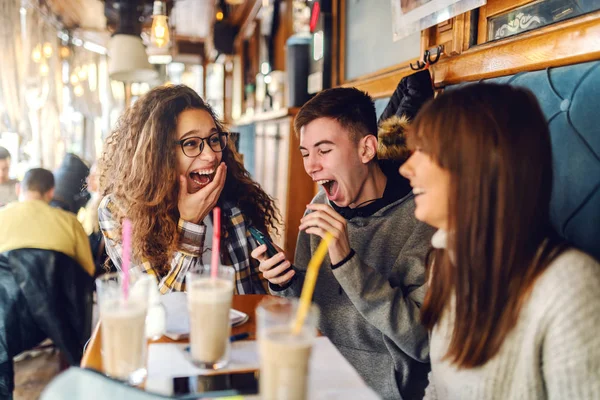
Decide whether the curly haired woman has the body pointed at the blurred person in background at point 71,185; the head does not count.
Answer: no

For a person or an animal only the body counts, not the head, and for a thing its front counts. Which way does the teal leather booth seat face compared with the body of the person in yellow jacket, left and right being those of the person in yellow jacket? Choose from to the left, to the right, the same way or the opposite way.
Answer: to the left

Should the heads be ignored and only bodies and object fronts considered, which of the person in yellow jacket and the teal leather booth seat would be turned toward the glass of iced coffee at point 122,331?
the teal leather booth seat

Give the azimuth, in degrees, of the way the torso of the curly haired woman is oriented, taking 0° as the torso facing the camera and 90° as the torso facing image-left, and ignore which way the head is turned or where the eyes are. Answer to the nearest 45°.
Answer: approximately 315°

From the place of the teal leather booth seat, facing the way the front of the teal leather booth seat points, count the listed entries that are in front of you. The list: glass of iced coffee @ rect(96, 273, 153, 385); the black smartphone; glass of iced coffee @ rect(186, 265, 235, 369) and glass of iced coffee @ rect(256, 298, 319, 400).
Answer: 4

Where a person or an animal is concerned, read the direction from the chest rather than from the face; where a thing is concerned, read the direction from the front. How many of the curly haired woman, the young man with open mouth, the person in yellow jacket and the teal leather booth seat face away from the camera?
1

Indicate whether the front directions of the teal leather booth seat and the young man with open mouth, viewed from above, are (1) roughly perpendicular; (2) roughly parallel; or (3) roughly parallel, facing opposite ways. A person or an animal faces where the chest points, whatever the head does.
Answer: roughly parallel

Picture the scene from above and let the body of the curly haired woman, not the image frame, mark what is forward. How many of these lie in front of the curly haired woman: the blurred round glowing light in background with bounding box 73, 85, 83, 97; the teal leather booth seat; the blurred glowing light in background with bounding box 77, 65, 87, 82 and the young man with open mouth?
2

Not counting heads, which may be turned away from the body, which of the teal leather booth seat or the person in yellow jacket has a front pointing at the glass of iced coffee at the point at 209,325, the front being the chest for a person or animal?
the teal leather booth seat

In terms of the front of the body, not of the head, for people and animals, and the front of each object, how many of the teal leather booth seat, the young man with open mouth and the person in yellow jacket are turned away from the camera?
1

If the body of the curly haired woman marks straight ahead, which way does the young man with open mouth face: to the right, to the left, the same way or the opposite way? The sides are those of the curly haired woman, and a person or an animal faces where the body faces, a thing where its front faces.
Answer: to the right

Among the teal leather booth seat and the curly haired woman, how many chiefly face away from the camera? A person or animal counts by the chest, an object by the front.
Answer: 0

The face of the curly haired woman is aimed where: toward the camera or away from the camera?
toward the camera

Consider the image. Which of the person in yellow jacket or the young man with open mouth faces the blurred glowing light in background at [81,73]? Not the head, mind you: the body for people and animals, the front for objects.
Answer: the person in yellow jacket

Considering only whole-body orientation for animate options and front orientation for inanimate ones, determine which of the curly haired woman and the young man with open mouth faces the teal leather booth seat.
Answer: the curly haired woman

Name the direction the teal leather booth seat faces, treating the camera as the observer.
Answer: facing the viewer and to the left of the viewer

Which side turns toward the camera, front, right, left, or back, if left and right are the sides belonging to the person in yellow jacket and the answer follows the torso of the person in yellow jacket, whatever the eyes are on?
back
